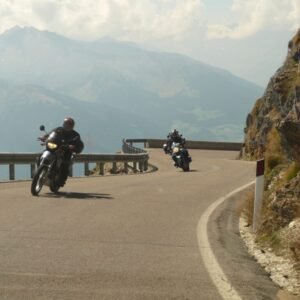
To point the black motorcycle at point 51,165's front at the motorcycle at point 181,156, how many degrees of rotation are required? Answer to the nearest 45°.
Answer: approximately 180°

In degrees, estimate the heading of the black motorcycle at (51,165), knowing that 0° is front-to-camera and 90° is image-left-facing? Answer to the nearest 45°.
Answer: approximately 45°

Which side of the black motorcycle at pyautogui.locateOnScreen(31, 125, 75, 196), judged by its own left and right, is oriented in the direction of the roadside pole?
left

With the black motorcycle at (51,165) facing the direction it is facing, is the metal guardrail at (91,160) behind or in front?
behind
